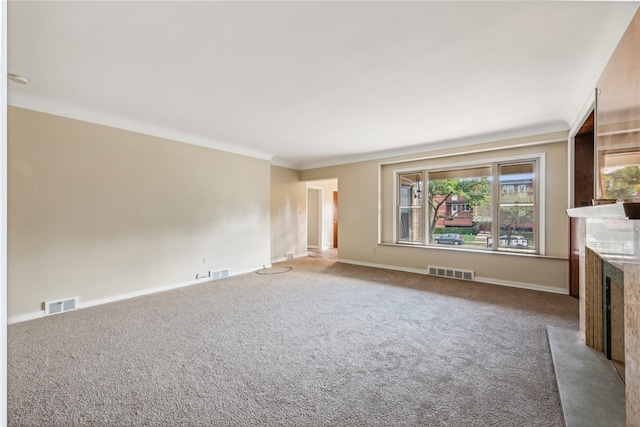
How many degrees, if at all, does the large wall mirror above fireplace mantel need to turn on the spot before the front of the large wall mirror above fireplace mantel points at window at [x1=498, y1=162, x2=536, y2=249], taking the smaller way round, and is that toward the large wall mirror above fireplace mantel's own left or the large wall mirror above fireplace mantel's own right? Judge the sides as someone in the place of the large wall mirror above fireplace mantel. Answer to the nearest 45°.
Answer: approximately 90° to the large wall mirror above fireplace mantel's own right

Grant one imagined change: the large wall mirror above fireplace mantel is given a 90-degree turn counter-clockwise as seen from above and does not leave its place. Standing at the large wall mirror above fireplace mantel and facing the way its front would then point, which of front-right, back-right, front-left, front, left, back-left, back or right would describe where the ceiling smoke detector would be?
front-right

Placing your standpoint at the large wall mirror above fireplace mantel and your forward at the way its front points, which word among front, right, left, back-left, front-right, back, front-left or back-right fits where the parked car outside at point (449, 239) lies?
front-right

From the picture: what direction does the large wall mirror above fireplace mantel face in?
to the viewer's left
